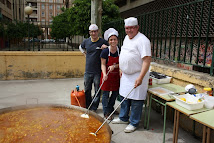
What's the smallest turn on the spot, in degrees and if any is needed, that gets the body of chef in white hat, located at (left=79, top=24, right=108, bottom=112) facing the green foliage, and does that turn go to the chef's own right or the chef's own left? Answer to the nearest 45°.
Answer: approximately 135° to the chef's own right

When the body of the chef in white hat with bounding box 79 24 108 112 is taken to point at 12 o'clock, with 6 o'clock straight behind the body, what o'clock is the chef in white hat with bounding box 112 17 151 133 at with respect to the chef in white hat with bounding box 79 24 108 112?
the chef in white hat with bounding box 112 17 151 133 is roughly at 11 o'clock from the chef in white hat with bounding box 79 24 108 112.

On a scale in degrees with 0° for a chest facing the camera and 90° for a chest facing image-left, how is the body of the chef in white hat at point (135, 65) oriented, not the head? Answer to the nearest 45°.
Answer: approximately 45°

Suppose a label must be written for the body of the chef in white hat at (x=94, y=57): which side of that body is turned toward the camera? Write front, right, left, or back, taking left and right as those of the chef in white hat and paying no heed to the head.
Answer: front

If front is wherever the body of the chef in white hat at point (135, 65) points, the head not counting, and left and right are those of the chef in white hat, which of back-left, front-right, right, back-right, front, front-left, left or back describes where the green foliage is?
right

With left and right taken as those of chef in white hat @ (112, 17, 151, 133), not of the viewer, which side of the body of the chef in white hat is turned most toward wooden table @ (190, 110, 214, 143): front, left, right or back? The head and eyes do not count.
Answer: left

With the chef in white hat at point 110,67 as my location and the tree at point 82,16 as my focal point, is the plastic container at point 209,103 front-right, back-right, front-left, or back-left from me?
back-right

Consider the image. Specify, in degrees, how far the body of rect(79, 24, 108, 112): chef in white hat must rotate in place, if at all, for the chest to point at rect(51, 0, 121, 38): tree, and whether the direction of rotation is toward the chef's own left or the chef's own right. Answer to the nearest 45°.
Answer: approximately 180°

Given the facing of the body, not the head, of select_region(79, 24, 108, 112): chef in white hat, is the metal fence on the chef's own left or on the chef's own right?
on the chef's own left

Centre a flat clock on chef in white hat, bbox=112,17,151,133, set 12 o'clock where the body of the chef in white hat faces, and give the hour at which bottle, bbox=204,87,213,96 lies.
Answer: The bottle is roughly at 8 o'clock from the chef in white hat.

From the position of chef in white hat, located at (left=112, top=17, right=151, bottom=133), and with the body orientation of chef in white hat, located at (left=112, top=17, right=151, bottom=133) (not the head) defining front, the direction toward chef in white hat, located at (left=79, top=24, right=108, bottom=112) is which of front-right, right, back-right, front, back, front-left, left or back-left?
right

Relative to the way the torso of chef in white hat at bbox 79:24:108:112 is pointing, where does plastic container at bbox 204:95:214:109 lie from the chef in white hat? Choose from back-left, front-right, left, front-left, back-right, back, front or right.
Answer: front-left

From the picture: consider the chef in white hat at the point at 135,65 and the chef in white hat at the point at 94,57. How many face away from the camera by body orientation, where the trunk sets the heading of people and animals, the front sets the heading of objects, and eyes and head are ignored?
0

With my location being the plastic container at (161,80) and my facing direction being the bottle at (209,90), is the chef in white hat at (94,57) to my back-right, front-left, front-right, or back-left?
back-right
